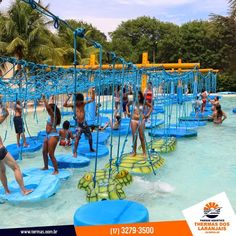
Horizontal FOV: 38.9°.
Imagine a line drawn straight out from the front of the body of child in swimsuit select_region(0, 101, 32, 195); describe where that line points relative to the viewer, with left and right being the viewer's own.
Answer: facing the viewer and to the right of the viewer

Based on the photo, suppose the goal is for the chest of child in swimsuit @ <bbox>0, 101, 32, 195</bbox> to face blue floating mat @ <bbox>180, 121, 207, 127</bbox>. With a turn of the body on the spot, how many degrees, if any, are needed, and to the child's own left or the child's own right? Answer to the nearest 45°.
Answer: approximately 90° to the child's own left

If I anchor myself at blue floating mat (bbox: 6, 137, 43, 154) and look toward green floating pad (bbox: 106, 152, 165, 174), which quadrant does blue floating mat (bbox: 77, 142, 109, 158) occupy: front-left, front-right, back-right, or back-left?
front-left

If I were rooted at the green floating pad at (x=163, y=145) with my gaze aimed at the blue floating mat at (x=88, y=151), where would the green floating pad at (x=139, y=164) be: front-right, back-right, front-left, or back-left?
front-left

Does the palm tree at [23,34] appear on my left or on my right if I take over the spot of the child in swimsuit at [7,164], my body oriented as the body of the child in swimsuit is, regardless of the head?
on my left

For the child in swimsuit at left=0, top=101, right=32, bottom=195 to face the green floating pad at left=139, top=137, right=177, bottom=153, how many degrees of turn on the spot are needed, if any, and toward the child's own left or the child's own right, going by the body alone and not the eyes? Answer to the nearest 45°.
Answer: approximately 90° to the child's own left

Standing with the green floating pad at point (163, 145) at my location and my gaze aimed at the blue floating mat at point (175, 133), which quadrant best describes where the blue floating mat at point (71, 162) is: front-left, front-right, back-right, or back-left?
back-left

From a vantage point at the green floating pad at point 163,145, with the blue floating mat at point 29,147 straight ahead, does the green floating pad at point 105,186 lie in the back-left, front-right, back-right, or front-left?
front-left

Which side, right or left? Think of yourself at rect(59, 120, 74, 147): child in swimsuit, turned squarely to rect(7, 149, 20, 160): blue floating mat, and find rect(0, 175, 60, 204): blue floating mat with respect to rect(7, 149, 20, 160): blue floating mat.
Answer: left

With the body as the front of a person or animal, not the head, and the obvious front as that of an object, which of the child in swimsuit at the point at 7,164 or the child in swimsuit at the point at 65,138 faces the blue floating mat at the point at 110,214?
the child in swimsuit at the point at 7,164
